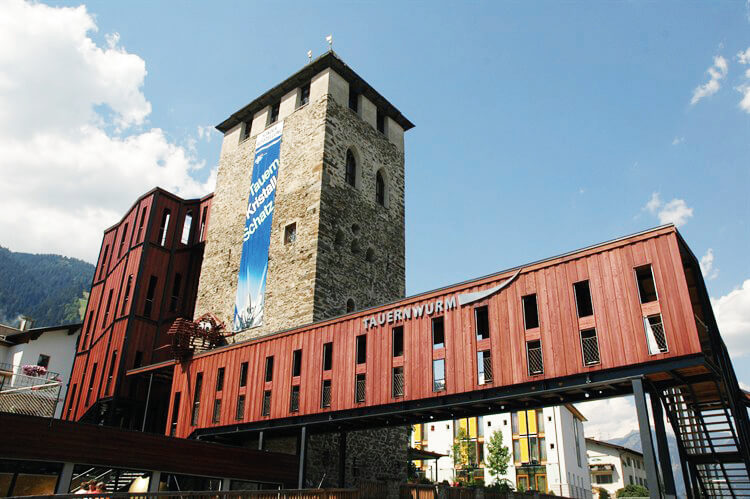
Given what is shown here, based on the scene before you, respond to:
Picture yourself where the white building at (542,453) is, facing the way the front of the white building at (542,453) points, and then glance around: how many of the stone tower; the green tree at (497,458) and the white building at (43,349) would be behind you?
0

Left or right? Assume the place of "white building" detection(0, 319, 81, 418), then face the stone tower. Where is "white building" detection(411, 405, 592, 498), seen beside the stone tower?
left

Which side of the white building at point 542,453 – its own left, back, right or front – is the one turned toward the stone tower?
front

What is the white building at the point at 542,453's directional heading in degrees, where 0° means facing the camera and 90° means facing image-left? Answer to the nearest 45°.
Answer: approximately 45°

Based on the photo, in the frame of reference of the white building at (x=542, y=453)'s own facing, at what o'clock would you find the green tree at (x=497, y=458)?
The green tree is roughly at 12 o'clock from the white building.

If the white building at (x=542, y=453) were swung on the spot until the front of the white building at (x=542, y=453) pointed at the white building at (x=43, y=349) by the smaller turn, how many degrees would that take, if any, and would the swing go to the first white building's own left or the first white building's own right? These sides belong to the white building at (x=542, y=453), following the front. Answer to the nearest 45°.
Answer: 0° — it already faces it
